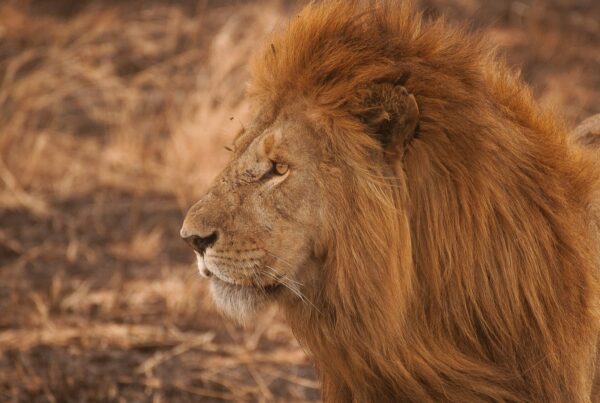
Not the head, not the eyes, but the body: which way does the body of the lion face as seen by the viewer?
to the viewer's left
